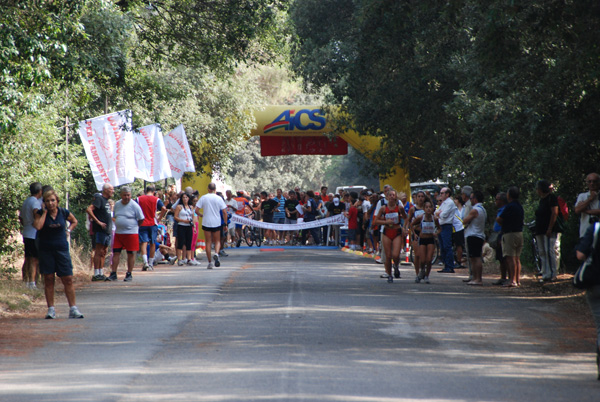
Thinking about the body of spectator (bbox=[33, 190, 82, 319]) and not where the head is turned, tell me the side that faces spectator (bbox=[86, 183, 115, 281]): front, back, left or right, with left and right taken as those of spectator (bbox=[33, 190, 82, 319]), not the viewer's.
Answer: back

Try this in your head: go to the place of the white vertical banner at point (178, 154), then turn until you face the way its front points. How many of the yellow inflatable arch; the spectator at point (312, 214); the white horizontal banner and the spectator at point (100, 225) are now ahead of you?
1

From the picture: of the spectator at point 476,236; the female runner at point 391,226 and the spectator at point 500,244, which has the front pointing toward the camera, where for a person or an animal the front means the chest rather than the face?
the female runner

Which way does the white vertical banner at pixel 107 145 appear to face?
toward the camera

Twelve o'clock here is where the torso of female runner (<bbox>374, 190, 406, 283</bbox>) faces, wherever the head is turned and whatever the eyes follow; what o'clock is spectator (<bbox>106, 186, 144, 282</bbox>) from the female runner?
The spectator is roughly at 3 o'clock from the female runner.

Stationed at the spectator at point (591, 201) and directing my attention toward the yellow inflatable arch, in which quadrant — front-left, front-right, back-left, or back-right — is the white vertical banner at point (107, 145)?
front-left

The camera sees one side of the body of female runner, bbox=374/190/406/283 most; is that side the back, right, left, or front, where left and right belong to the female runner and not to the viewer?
front

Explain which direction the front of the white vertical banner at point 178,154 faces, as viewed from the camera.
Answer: facing the viewer

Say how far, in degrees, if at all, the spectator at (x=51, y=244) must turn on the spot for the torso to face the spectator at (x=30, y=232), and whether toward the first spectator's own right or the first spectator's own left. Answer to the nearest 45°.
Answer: approximately 180°

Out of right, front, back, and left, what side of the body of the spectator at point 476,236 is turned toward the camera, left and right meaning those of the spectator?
left

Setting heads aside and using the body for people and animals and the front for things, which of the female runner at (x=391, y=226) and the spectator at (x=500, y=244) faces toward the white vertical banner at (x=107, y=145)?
the spectator

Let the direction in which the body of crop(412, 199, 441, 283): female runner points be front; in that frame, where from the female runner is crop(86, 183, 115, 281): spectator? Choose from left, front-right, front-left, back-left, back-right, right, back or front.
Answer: right

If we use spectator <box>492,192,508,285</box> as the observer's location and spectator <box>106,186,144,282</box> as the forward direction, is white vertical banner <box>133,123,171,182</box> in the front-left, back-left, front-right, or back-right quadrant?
front-right

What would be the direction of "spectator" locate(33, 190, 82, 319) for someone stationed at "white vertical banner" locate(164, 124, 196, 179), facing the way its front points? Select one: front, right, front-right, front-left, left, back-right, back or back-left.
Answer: front

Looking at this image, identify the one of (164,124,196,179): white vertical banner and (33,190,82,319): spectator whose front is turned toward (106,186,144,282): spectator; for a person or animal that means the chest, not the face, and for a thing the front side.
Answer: the white vertical banner

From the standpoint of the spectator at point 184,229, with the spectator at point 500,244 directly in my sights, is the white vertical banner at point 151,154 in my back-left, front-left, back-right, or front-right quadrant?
back-left

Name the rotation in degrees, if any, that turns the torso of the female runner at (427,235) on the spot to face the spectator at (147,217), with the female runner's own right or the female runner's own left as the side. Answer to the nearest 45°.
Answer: approximately 90° to the female runner's own right
